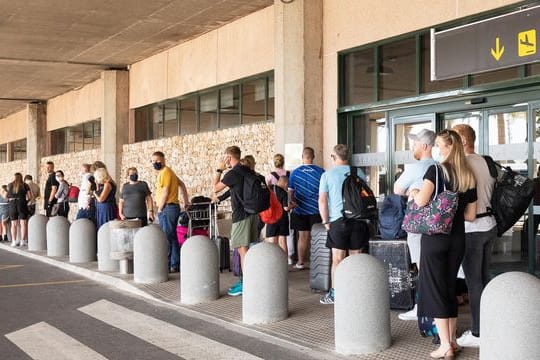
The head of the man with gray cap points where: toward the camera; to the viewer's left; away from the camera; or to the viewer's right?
to the viewer's left

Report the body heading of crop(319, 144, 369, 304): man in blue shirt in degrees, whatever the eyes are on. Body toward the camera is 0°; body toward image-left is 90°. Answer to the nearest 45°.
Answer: approximately 135°

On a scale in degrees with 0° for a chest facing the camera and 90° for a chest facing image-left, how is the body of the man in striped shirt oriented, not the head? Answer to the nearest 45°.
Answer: approximately 180°

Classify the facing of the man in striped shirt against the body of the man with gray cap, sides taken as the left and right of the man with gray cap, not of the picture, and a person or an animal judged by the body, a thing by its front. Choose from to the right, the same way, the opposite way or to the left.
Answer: to the right

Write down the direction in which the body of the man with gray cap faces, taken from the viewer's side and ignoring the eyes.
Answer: to the viewer's left

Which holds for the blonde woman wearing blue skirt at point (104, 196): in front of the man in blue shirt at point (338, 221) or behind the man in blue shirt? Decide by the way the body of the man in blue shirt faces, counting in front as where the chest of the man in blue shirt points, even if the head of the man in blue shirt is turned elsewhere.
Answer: in front

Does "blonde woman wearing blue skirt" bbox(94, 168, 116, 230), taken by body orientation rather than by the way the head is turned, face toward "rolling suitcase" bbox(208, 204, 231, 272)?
no

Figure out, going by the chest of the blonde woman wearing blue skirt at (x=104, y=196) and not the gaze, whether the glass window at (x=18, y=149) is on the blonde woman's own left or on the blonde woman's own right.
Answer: on the blonde woman's own right
